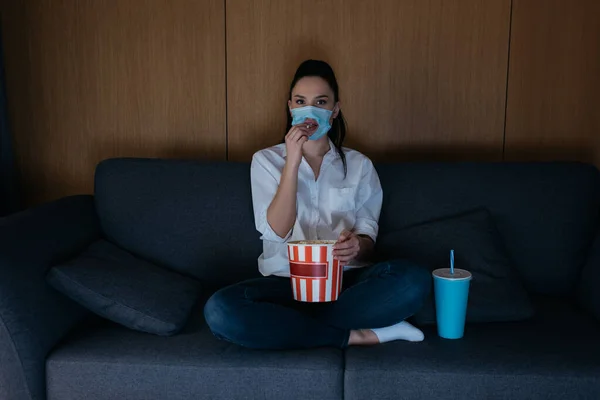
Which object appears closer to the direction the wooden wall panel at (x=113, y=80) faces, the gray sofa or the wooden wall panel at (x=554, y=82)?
the gray sofa

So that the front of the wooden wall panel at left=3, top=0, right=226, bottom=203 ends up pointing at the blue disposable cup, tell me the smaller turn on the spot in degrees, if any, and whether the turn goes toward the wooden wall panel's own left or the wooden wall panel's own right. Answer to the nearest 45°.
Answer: approximately 45° to the wooden wall panel's own left

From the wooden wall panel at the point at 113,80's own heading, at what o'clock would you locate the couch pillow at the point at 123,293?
The couch pillow is roughly at 12 o'clock from the wooden wall panel.

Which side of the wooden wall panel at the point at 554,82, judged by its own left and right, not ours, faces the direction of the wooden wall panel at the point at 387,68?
right

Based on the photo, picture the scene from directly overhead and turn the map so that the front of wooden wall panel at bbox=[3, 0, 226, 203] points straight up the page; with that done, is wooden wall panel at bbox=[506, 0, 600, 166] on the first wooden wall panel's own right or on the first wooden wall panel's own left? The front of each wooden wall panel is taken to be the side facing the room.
on the first wooden wall panel's own left

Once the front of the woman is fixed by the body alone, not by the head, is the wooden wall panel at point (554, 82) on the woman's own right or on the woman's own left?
on the woman's own left
